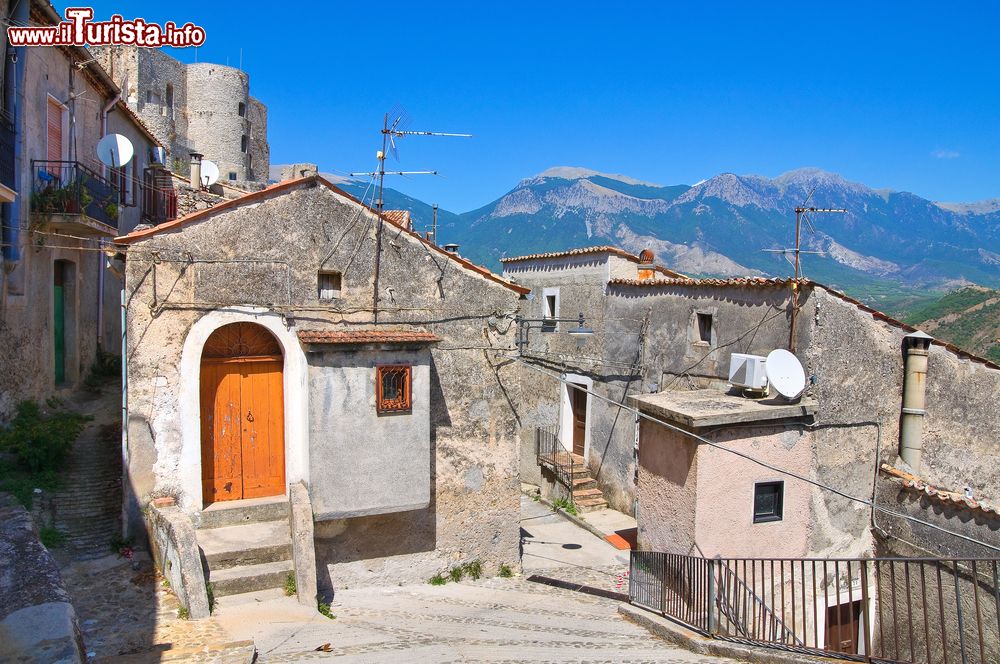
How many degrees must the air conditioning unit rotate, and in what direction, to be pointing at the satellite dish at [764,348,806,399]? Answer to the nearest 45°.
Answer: approximately 90° to its left

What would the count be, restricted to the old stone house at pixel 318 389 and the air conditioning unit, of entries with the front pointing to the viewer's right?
0

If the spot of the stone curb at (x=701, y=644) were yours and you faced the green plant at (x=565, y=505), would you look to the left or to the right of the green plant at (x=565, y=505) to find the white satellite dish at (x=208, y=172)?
left

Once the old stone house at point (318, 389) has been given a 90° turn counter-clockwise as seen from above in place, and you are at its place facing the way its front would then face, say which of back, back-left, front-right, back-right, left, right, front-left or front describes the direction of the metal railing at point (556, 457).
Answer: front-left

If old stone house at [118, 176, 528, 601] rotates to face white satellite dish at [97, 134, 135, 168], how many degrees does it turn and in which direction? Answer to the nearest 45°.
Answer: approximately 135° to its right

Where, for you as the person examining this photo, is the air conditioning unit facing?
facing the viewer and to the left of the viewer

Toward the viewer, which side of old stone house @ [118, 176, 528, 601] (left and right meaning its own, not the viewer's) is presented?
front

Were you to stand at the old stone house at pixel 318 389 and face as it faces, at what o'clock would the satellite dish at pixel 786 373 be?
The satellite dish is roughly at 9 o'clock from the old stone house.

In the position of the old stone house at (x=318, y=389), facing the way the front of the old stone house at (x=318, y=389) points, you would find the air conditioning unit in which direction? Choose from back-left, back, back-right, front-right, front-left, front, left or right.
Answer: left

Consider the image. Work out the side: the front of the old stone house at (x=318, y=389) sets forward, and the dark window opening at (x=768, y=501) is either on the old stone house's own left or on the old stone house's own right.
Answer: on the old stone house's own left

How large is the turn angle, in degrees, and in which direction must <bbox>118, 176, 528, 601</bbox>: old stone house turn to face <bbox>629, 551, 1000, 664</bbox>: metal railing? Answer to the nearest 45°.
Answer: approximately 90° to its left

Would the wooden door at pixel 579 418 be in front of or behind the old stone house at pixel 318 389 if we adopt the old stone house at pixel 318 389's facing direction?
behind

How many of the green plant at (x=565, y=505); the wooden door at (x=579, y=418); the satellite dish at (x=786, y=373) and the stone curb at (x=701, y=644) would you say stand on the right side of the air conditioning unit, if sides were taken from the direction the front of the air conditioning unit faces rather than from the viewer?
2

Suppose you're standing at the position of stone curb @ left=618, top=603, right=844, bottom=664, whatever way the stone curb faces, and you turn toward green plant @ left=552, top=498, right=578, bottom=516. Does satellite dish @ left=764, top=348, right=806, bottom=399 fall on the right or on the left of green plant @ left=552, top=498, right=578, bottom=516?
right

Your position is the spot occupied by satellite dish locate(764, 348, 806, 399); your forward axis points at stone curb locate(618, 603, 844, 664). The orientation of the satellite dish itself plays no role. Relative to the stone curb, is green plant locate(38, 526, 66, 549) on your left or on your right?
right
